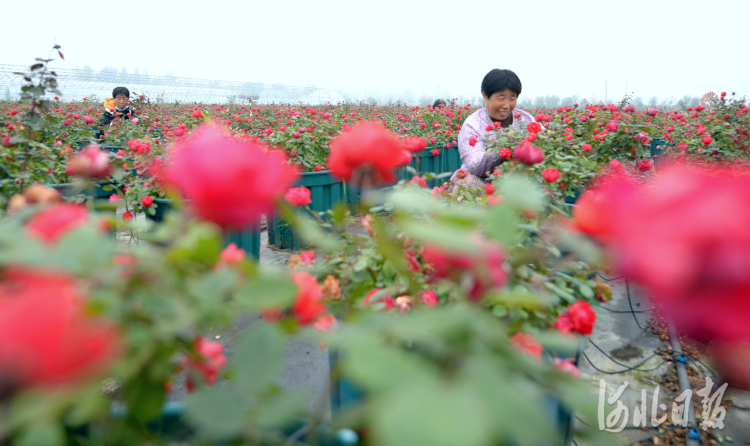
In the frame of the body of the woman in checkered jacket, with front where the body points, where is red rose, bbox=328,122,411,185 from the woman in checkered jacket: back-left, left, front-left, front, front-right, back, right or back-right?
front-right

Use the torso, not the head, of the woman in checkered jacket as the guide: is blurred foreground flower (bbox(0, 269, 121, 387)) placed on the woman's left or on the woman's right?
on the woman's right

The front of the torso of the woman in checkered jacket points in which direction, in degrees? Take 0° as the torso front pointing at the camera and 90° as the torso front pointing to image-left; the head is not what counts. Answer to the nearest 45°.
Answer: approximately 315°

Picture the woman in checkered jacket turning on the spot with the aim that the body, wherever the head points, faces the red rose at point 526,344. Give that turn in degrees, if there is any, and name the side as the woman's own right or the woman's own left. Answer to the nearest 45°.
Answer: approximately 45° to the woman's own right

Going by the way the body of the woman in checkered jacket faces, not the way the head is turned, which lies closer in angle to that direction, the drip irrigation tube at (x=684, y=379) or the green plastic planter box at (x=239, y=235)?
the drip irrigation tube

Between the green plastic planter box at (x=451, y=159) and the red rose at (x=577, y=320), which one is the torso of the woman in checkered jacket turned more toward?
the red rose
